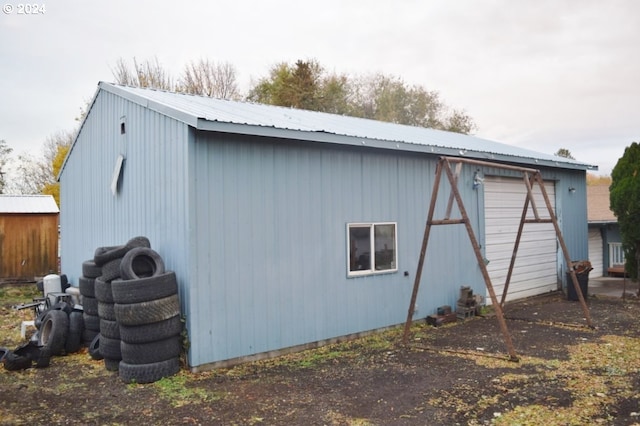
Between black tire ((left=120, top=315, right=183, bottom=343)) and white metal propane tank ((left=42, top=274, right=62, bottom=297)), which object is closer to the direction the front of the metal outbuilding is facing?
the black tire

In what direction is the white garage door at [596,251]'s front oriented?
toward the camera

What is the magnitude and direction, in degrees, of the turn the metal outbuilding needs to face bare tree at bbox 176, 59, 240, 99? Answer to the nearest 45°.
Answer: approximately 135° to its left

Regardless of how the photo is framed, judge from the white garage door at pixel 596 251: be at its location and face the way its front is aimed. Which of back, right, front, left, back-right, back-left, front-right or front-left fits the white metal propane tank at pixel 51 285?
front-right

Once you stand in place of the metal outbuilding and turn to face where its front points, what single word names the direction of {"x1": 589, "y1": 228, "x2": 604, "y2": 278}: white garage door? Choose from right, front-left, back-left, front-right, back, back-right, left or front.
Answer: left

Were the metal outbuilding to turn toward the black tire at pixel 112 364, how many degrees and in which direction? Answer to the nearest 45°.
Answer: approximately 90° to its right

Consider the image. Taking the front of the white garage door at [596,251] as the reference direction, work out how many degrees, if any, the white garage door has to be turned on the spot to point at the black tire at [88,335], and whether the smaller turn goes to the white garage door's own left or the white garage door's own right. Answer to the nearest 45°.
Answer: approximately 45° to the white garage door's own right

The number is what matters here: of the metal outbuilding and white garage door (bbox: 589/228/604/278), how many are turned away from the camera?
0

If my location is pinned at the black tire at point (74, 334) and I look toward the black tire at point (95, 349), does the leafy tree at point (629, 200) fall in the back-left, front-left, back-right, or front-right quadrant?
front-left

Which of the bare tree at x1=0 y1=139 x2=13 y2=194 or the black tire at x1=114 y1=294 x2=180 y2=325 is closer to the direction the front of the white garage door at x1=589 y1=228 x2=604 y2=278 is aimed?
the black tire

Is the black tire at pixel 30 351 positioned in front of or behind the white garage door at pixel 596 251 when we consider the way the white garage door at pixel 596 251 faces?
in front

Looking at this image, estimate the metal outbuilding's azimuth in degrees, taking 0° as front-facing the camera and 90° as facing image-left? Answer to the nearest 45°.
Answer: approximately 315°

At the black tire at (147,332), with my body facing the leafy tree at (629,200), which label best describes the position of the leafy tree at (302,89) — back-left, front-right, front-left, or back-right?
front-left
